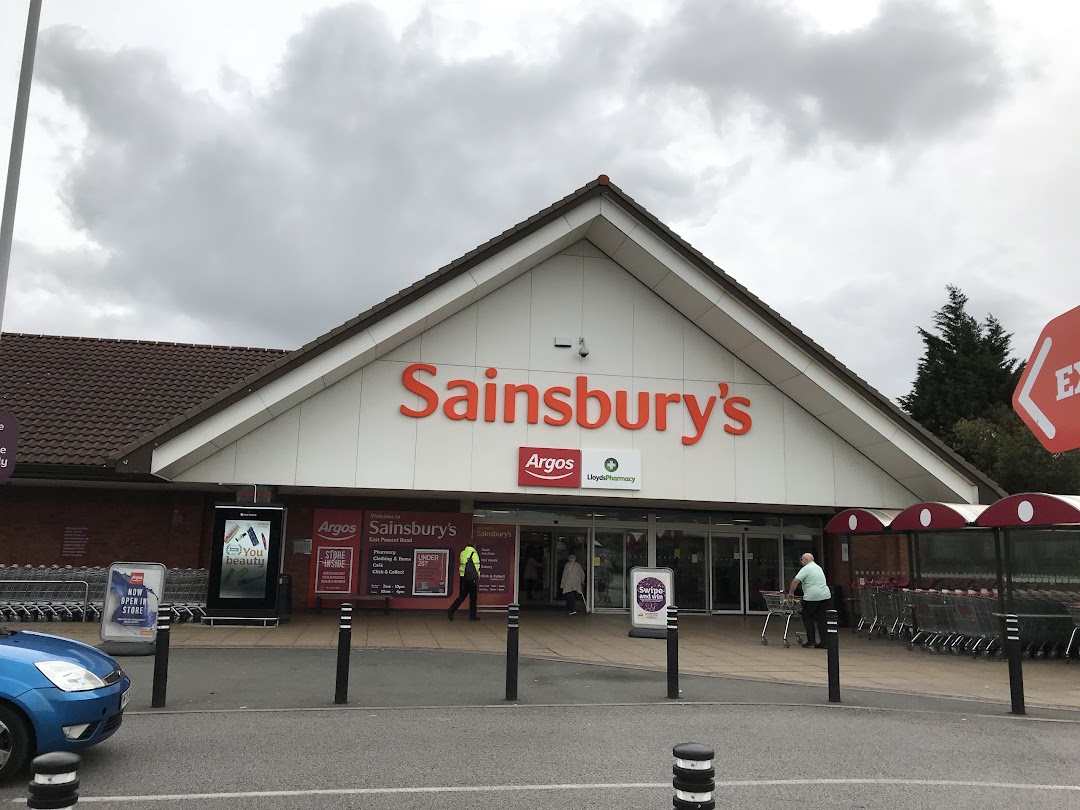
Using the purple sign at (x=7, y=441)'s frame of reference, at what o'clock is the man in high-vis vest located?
The man in high-vis vest is roughly at 8 o'clock from the purple sign.

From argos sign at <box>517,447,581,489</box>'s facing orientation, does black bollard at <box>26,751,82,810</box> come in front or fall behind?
in front

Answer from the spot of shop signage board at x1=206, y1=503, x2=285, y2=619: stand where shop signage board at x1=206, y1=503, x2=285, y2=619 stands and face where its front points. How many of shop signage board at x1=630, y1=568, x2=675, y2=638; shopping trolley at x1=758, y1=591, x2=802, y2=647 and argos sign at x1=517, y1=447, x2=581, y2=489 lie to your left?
3

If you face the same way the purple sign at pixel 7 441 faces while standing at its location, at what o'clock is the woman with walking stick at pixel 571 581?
The woman with walking stick is roughly at 8 o'clock from the purple sign.

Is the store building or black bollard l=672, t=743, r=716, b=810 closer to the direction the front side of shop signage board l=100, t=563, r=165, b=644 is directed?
the black bollard

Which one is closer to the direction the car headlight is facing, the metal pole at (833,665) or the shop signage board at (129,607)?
the metal pole

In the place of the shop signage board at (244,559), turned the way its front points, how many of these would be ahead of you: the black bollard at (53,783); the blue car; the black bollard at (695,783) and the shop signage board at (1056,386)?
4

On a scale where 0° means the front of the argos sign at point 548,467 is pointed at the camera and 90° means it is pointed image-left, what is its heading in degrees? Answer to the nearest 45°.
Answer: approximately 0°
